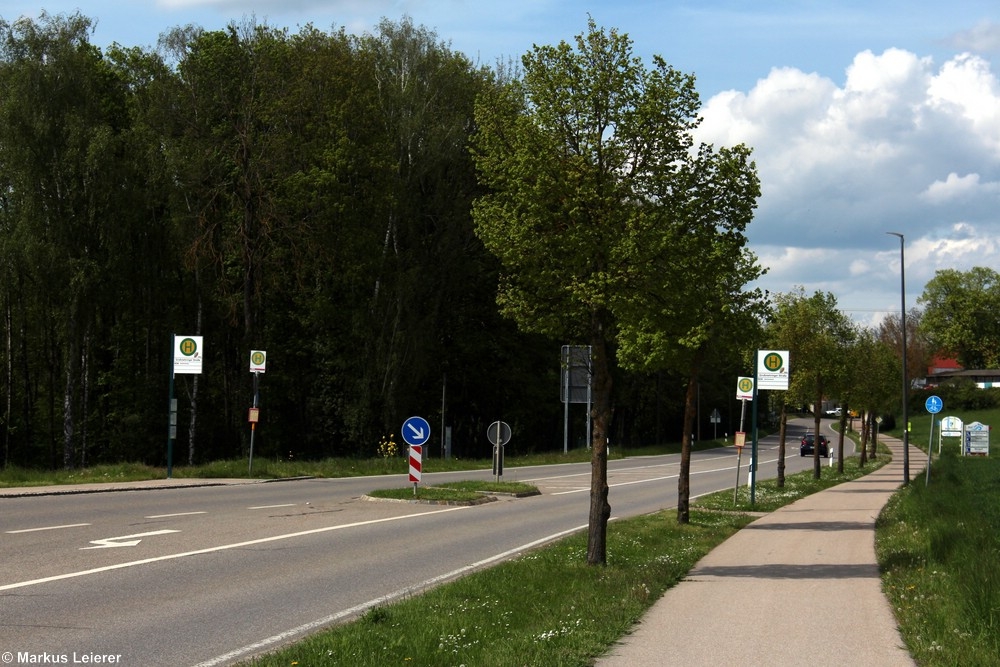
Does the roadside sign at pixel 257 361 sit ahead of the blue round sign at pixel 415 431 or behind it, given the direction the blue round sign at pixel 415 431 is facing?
behind

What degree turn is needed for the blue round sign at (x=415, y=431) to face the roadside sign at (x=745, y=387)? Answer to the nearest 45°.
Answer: approximately 90° to its left

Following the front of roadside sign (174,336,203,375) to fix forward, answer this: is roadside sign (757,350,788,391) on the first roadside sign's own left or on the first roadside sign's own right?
on the first roadside sign's own left

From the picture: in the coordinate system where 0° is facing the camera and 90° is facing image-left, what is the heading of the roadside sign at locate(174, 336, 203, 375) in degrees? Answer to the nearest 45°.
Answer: approximately 0°

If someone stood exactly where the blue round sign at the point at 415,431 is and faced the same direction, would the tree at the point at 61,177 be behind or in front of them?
behind

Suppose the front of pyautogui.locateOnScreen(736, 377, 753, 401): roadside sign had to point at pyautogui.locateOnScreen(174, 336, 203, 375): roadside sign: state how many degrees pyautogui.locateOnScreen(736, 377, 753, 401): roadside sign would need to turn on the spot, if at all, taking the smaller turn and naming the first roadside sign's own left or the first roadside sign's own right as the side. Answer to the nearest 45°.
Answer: approximately 90° to the first roadside sign's own right

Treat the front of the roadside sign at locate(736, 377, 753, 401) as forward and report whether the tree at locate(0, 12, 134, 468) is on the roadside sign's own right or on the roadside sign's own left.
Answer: on the roadside sign's own right
